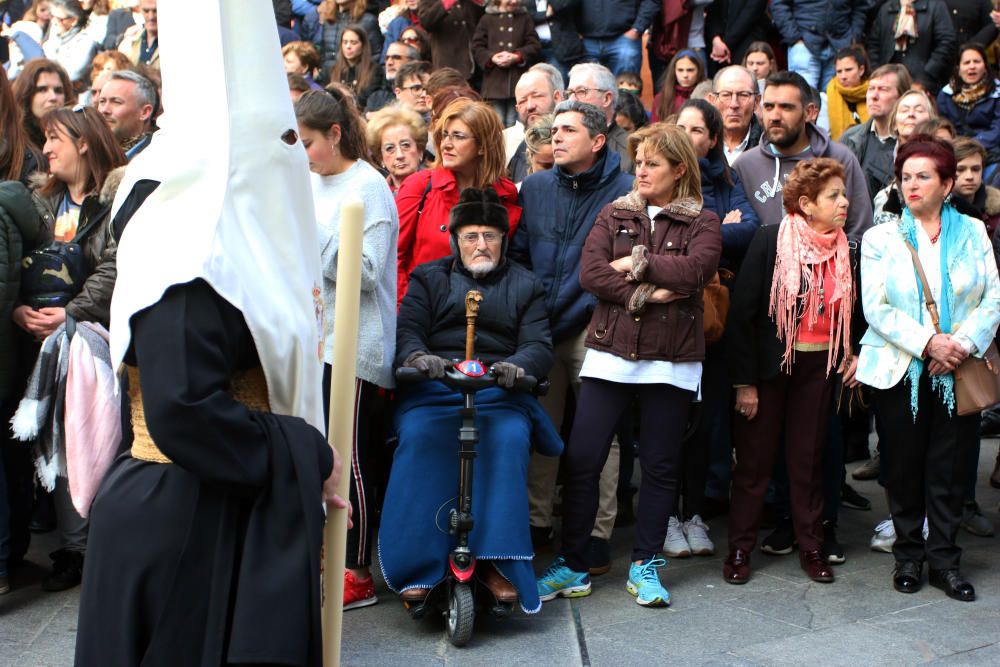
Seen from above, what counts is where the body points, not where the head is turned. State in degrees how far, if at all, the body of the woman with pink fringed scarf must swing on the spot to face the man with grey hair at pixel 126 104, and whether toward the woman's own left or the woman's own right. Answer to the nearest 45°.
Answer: approximately 135° to the woman's own right

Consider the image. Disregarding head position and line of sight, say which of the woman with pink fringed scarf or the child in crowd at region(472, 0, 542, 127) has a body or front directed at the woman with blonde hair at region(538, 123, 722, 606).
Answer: the child in crowd

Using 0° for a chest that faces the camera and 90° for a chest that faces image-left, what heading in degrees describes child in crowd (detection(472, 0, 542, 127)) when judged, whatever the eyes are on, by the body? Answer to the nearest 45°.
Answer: approximately 0°

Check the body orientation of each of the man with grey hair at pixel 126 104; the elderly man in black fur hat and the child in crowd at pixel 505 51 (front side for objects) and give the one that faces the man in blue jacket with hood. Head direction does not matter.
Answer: the child in crowd

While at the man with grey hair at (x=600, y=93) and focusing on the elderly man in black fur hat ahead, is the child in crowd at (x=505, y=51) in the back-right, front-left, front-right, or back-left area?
back-right

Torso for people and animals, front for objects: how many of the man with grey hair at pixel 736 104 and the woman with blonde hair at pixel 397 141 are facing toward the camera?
2
